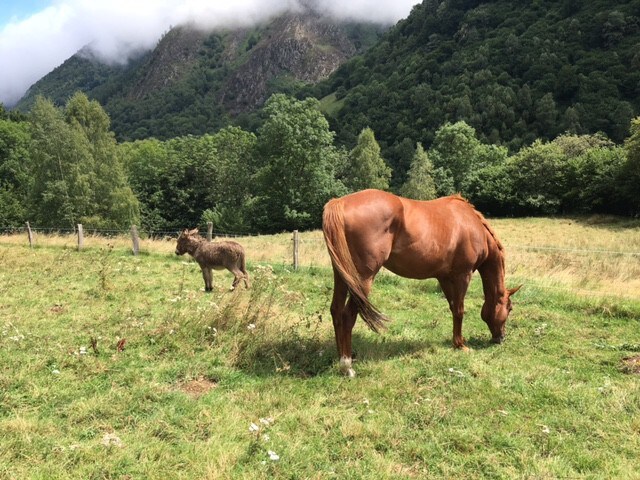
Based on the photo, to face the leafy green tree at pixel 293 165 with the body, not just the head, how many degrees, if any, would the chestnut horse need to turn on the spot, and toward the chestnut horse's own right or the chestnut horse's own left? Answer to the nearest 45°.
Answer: approximately 45° to the chestnut horse's own left

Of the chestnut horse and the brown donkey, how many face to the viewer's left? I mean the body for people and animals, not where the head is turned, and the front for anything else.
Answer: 1

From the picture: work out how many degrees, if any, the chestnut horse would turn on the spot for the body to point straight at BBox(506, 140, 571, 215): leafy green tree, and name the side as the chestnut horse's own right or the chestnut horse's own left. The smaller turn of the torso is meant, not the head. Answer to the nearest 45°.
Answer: approximately 45° to the chestnut horse's own left

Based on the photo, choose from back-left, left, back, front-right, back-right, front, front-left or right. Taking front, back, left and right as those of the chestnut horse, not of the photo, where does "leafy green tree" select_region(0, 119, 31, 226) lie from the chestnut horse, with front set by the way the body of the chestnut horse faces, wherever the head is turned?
left

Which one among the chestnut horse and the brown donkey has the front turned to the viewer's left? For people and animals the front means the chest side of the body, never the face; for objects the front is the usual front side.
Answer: the brown donkey

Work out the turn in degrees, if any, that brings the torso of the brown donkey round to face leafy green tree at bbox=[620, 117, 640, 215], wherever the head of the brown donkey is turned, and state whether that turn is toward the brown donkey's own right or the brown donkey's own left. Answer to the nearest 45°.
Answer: approximately 135° to the brown donkey's own right

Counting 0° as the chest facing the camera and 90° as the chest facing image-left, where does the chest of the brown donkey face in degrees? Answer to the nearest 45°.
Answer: approximately 90°

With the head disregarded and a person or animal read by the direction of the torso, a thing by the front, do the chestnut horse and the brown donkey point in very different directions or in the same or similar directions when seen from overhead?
very different directions

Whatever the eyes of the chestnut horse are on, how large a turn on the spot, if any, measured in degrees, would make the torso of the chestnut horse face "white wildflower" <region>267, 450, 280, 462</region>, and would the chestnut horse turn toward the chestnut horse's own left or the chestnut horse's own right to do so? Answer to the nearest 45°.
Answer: approximately 135° to the chestnut horse's own right

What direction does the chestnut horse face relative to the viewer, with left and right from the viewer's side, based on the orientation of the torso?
facing away from the viewer and to the right of the viewer

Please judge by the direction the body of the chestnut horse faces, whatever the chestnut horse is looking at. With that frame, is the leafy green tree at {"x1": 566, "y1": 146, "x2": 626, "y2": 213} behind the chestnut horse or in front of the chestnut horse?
in front

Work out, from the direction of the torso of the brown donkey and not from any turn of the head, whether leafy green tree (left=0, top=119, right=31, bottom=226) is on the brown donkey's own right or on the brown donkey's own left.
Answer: on the brown donkey's own right
